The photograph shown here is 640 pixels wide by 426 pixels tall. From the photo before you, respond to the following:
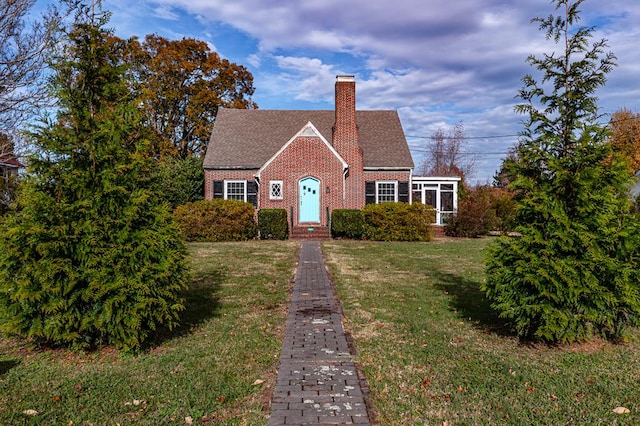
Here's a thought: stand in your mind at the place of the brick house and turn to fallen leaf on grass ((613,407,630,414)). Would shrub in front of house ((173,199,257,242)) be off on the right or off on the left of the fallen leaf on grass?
right

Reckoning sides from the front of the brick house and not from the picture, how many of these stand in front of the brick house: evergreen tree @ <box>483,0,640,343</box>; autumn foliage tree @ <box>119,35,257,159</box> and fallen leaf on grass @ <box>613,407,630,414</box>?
2

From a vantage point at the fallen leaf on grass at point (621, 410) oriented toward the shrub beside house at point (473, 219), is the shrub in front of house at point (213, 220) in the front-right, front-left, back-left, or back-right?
front-left

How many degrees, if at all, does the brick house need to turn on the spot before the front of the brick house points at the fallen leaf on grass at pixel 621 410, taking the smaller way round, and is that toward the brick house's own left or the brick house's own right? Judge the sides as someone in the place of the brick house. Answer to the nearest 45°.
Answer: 0° — it already faces it

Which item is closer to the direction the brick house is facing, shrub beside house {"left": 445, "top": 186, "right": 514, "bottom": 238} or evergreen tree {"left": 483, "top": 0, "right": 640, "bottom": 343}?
the evergreen tree

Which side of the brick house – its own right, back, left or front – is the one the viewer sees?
front

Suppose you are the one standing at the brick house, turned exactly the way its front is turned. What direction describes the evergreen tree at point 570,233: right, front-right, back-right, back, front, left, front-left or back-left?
front

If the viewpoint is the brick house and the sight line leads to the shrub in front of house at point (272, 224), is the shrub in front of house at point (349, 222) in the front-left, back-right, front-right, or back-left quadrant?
front-left

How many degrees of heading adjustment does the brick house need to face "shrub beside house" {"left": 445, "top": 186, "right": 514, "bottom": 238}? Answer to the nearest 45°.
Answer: approximately 90° to its left

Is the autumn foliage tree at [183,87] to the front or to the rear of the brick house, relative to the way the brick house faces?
to the rear

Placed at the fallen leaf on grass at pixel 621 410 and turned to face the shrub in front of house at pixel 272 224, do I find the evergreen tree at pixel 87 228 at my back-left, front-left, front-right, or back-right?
front-left

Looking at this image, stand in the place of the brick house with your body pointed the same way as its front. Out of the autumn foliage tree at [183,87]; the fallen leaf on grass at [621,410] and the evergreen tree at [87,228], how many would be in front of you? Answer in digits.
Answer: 2

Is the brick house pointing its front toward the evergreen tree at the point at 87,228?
yes
